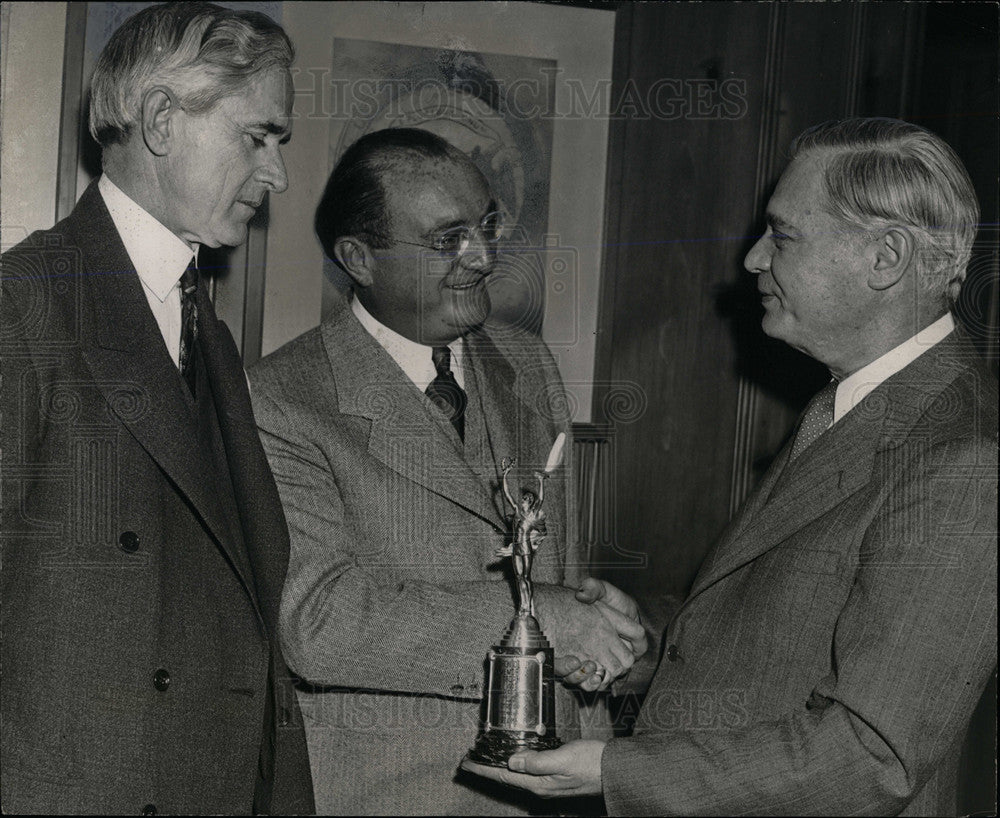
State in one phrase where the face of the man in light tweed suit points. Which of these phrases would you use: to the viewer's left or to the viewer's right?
to the viewer's right

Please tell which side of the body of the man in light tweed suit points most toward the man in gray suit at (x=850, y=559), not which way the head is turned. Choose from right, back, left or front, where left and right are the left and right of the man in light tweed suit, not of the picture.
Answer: front

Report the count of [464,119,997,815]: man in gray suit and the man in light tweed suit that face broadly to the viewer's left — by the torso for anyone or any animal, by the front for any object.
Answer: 1

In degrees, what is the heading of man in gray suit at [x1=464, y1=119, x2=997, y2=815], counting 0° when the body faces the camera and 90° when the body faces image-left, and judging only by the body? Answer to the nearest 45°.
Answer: approximately 90°

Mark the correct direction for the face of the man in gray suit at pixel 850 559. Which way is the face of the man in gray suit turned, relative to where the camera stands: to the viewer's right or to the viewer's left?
to the viewer's left

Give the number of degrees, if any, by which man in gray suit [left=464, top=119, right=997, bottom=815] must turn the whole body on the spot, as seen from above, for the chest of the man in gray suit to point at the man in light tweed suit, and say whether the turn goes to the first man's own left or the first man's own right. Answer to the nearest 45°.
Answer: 0° — they already face them

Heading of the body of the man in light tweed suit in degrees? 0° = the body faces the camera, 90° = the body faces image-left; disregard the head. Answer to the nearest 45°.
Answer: approximately 315°
